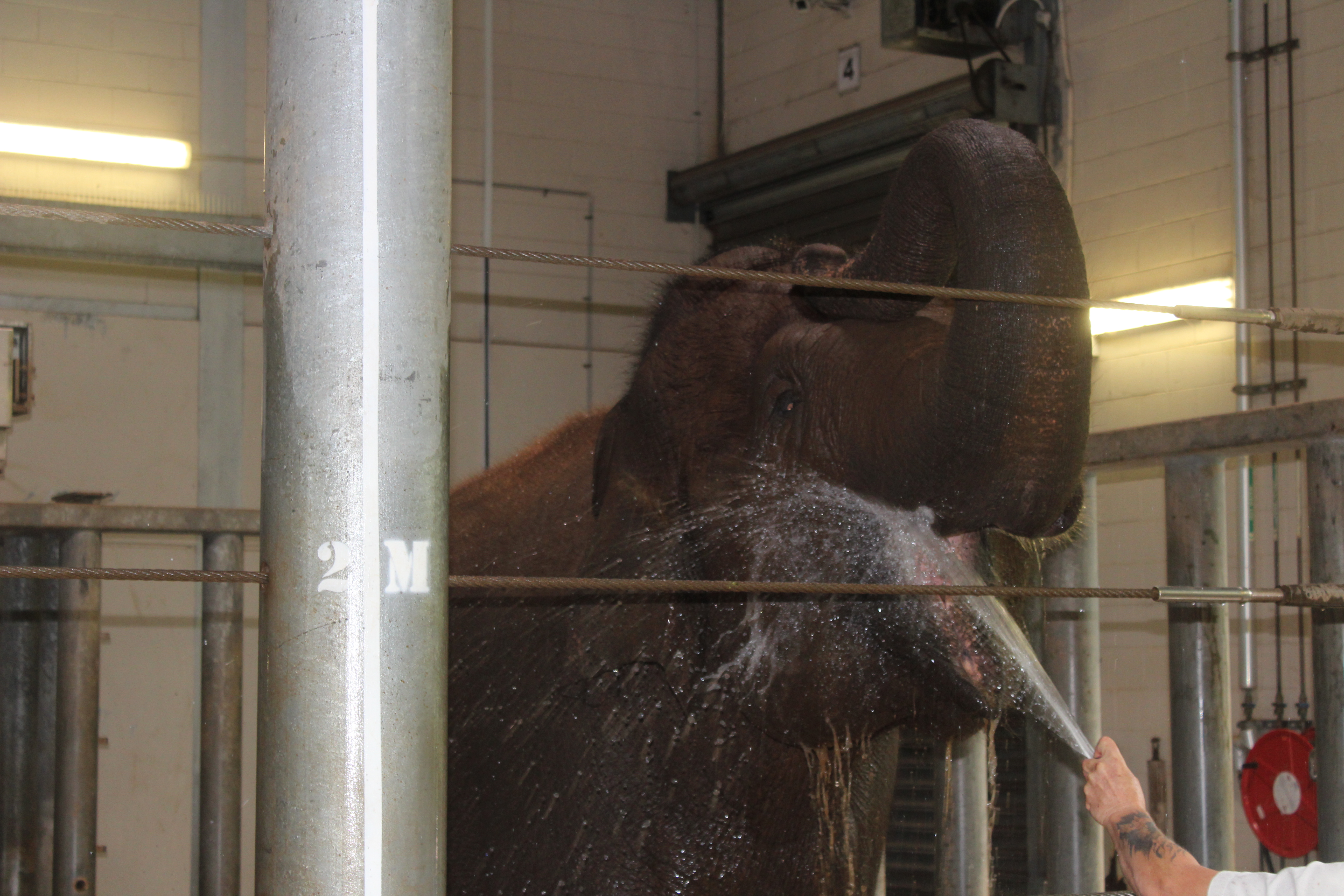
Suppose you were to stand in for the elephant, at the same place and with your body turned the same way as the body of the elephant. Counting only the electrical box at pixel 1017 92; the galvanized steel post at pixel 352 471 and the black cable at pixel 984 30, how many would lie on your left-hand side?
2

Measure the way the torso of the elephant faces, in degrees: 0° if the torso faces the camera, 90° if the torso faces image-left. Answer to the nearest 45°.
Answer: approximately 270°

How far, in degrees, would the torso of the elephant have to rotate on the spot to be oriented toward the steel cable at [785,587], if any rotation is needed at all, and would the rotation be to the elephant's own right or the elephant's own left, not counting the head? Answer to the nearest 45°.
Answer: approximately 90° to the elephant's own right

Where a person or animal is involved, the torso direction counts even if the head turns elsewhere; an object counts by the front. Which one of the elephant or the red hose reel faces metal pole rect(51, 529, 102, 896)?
the red hose reel

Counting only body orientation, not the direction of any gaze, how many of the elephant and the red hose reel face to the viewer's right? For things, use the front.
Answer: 1

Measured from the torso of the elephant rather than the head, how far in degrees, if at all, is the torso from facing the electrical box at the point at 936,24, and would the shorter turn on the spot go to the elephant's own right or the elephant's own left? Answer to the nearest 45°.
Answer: approximately 90° to the elephant's own left

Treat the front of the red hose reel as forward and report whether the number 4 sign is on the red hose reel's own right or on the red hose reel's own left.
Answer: on the red hose reel's own right

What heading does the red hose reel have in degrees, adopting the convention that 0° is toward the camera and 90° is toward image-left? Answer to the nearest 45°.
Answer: approximately 45°
